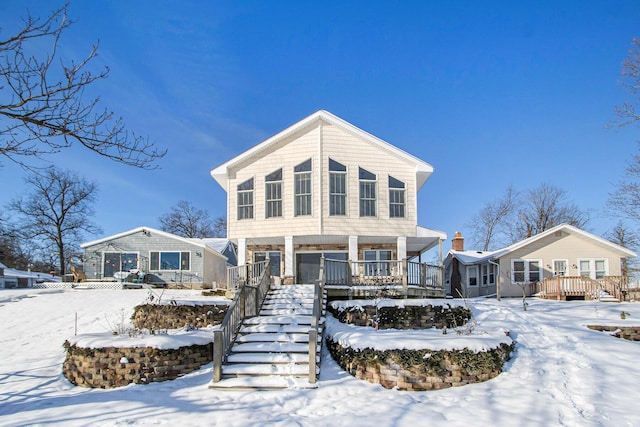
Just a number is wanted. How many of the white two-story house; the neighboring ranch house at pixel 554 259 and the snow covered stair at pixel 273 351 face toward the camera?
3

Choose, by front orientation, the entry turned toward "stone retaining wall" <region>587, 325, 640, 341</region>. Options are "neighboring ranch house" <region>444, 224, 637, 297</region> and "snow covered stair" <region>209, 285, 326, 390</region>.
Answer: the neighboring ranch house

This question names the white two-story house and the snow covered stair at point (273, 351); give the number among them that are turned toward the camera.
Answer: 2

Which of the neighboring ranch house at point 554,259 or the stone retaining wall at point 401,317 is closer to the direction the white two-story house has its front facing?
the stone retaining wall

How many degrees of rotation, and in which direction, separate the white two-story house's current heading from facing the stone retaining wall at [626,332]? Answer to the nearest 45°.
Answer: approximately 45° to its left

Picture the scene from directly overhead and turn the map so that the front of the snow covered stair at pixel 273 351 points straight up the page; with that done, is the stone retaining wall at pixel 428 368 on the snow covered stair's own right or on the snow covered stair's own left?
on the snow covered stair's own left

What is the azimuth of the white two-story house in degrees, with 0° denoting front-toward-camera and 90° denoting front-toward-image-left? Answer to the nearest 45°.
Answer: approximately 0°

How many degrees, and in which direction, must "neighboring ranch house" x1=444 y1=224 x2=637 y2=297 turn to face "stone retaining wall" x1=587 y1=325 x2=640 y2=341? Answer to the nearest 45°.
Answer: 0° — it already faces it

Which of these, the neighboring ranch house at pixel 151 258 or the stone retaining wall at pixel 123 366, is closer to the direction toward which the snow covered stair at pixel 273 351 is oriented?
the stone retaining wall

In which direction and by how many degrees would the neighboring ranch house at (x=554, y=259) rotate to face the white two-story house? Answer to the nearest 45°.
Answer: approximately 45° to its right

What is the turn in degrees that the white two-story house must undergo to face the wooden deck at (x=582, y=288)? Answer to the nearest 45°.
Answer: approximately 90° to its left

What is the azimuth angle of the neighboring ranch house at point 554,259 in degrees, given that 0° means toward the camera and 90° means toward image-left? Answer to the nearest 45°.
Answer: approximately 0°

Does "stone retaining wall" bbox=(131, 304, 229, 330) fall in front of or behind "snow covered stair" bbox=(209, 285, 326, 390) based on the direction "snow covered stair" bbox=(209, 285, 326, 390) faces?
behind

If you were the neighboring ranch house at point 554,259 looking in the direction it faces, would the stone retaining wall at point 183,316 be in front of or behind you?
in front
